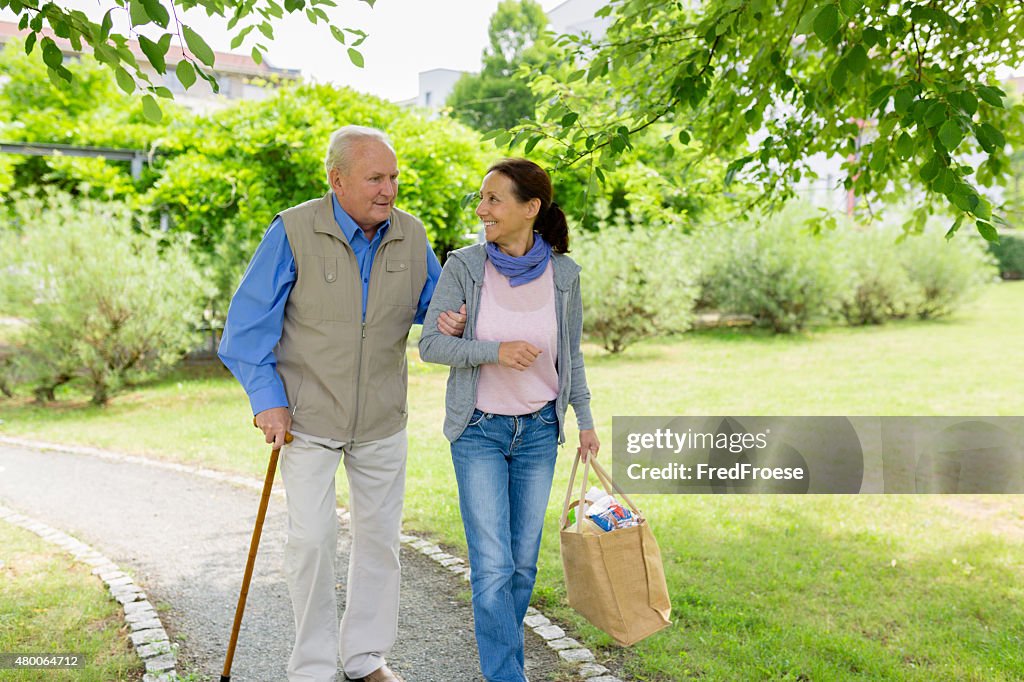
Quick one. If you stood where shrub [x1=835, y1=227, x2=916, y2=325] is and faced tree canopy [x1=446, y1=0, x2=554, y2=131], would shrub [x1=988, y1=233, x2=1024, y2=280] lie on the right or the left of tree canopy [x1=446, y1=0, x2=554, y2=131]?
right

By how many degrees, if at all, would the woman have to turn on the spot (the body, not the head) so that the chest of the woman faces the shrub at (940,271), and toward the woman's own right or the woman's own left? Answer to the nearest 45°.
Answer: approximately 135° to the woman's own left

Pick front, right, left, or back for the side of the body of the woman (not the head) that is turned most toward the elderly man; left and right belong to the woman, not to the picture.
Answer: right

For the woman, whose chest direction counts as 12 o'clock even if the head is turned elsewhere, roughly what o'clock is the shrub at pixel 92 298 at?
The shrub is roughly at 5 o'clock from the woman.

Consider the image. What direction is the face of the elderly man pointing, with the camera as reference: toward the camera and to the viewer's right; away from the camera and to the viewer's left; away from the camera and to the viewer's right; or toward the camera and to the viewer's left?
toward the camera and to the viewer's right

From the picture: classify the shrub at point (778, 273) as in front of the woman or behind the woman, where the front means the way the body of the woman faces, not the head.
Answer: behind

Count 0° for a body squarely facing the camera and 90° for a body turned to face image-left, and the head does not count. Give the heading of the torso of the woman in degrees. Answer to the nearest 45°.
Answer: approximately 0°

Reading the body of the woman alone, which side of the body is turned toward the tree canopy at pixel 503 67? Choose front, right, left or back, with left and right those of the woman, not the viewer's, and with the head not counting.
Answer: back
